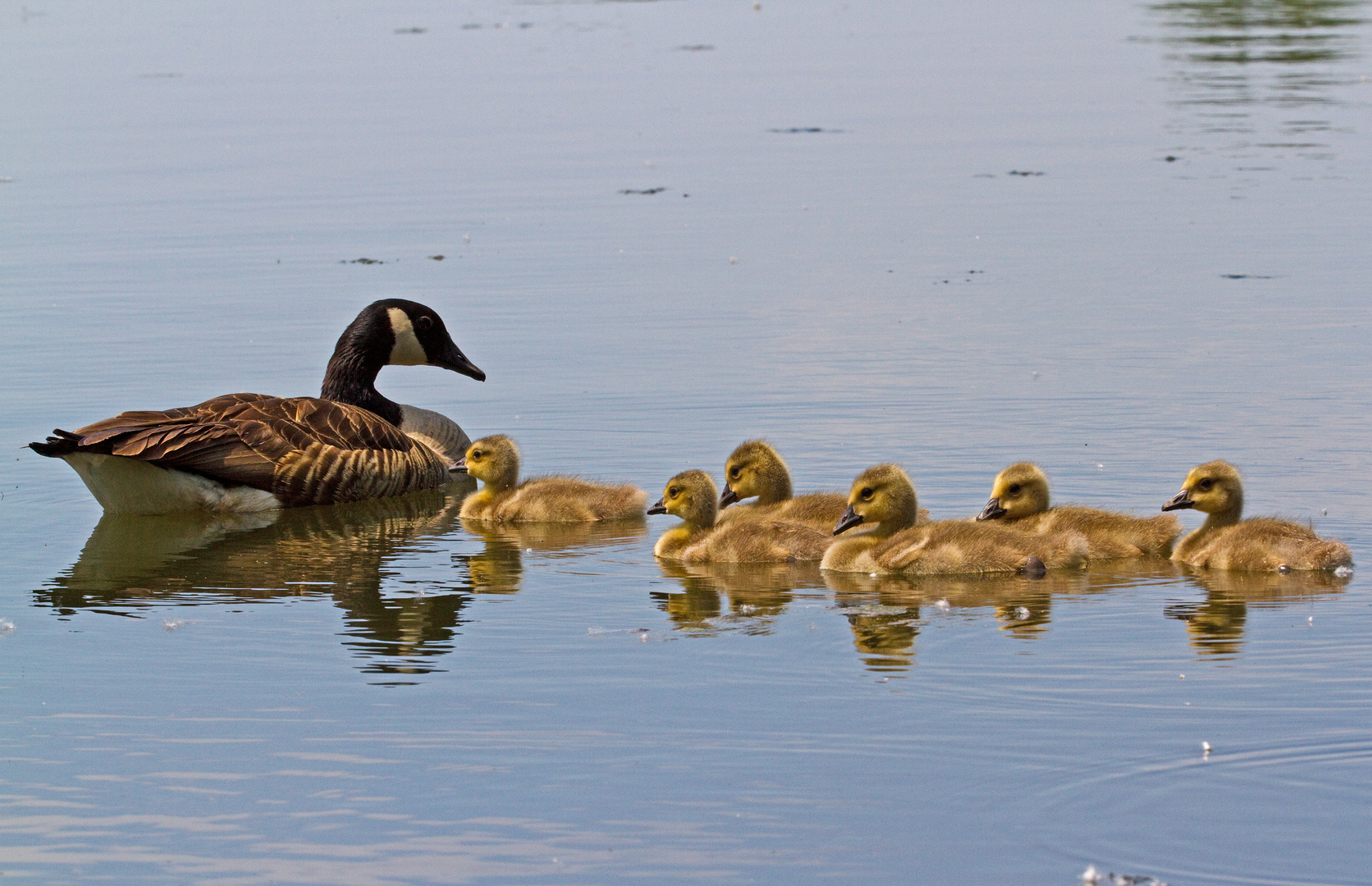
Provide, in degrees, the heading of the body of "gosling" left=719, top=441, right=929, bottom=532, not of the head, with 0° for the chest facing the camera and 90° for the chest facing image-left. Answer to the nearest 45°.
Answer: approximately 90°

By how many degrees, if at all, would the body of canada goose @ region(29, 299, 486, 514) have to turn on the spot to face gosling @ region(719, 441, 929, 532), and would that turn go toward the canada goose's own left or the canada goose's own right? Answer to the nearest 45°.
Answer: approximately 45° to the canada goose's own right

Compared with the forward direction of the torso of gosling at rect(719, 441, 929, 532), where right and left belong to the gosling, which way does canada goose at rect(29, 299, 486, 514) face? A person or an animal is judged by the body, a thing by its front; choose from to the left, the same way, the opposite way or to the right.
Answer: the opposite way

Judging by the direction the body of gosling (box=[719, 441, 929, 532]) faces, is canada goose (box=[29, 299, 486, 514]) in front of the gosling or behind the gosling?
in front

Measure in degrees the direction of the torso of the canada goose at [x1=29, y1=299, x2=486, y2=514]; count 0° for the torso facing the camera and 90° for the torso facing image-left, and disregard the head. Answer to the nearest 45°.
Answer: approximately 270°

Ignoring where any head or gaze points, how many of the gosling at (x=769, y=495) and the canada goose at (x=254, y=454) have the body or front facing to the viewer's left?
1
